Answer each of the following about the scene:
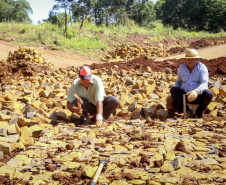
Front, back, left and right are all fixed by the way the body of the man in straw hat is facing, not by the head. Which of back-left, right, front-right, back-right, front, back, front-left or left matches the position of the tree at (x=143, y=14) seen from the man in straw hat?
back

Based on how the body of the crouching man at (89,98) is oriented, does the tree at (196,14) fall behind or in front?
behind

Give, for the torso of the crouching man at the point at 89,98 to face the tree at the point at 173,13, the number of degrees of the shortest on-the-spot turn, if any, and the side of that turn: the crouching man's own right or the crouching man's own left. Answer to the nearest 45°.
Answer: approximately 180°

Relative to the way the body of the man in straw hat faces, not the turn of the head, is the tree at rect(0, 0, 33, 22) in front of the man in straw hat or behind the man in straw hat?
behind

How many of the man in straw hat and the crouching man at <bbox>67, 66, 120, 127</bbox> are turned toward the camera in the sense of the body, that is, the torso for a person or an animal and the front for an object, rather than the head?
2

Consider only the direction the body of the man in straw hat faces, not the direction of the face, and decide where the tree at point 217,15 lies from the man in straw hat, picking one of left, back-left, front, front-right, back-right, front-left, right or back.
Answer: back

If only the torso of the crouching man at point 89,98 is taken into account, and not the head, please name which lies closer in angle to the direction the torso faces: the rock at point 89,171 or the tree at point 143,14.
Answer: the rock

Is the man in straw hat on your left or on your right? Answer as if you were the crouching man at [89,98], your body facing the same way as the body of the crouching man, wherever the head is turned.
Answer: on your left
